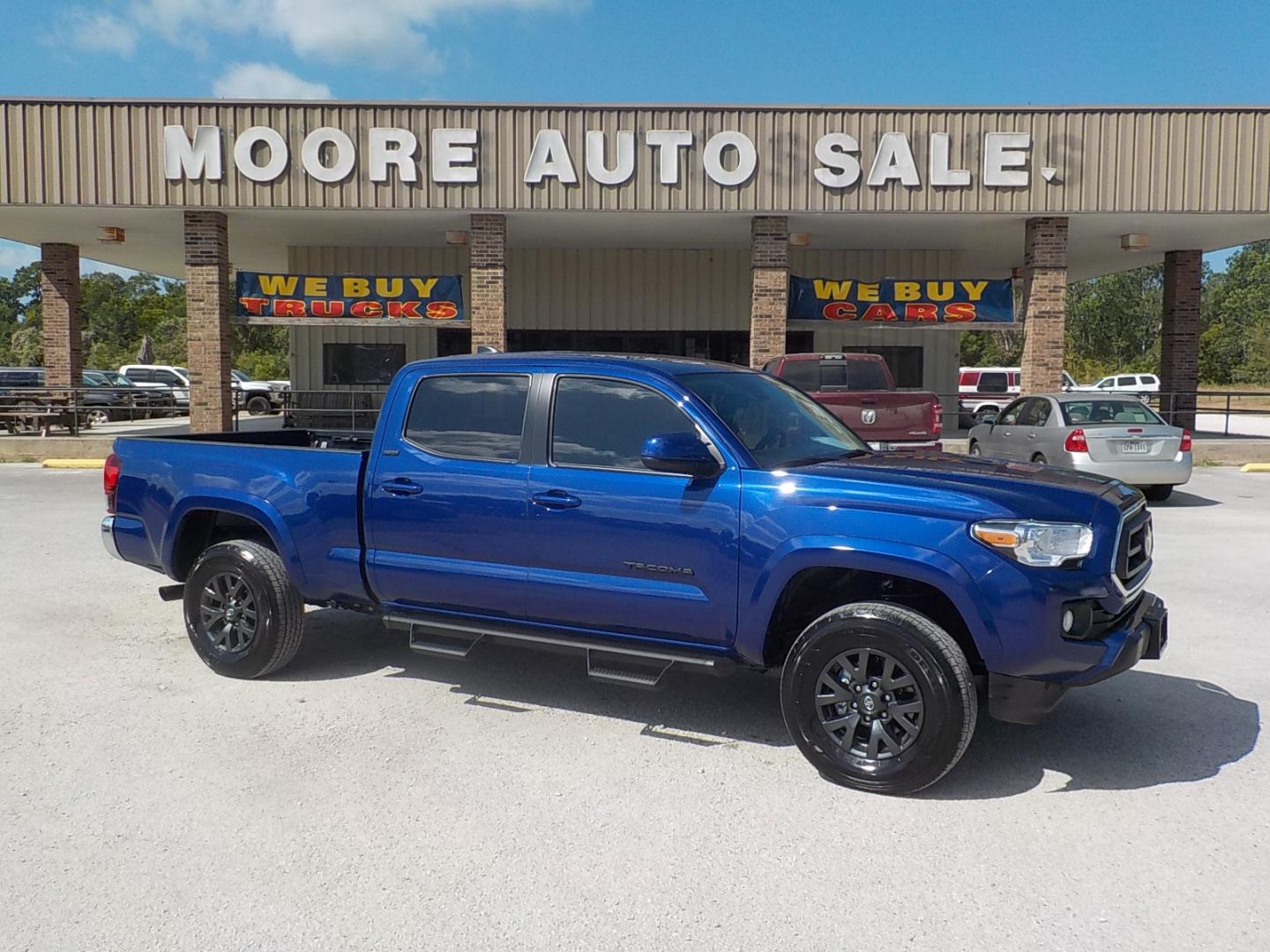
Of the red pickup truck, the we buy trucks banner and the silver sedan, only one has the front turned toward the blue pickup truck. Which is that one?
the we buy trucks banner

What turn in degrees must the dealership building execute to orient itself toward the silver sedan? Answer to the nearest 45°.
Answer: approximately 45° to its left

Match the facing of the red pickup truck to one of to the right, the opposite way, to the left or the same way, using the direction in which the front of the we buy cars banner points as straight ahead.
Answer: the opposite way

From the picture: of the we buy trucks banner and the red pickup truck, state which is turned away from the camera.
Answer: the red pickup truck

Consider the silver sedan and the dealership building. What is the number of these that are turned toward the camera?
1

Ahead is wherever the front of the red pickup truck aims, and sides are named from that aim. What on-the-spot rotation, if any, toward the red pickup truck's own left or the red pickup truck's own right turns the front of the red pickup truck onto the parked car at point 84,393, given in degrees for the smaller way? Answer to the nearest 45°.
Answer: approximately 45° to the red pickup truck's own left

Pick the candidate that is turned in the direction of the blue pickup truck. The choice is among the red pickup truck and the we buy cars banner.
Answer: the we buy cars banner

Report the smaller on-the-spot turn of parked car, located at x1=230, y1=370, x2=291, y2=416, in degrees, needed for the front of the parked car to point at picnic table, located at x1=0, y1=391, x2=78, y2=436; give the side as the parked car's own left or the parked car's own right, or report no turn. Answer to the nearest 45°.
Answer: approximately 45° to the parked car's own right

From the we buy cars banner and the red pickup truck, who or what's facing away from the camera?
the red pickup truck

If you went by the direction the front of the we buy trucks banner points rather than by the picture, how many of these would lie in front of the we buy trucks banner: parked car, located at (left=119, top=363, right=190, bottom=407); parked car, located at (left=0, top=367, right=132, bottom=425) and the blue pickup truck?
1

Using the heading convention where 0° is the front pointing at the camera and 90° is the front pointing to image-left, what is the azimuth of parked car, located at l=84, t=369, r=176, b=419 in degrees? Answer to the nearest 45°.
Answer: approximately 315°

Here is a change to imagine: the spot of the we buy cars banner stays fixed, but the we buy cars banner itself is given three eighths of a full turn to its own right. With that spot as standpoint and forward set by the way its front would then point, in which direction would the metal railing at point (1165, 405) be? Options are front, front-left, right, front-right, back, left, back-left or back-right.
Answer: right
